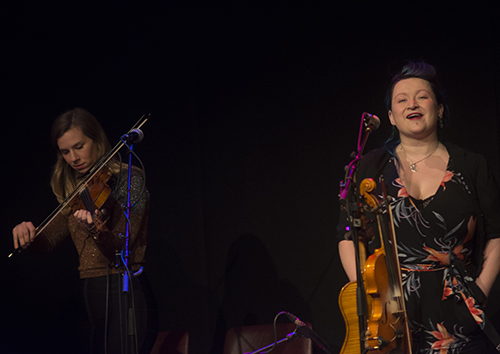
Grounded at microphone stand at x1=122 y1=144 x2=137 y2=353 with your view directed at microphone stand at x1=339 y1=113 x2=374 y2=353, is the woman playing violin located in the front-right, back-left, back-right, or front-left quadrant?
back-left

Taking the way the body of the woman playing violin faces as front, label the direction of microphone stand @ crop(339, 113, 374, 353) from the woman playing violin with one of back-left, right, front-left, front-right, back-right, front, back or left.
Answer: left

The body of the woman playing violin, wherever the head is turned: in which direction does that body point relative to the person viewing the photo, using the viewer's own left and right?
facing the viewer and to the left of the viewer

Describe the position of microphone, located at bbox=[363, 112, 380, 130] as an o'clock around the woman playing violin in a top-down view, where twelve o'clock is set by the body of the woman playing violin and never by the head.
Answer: The microphone is roughly at 9 o'clock from the woman playing violin.
